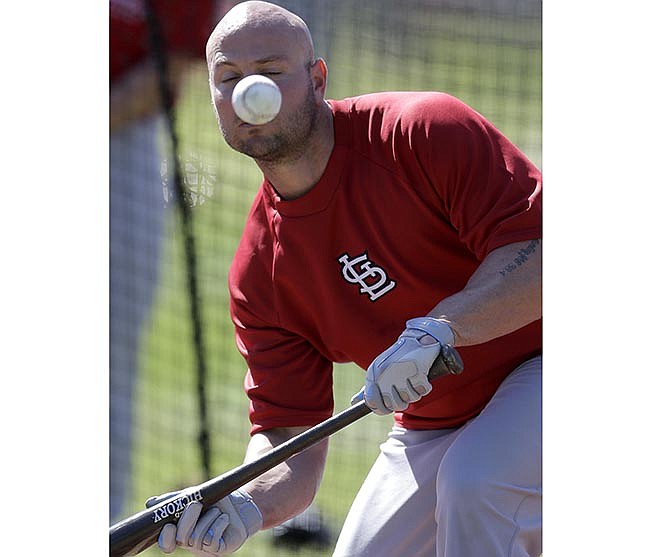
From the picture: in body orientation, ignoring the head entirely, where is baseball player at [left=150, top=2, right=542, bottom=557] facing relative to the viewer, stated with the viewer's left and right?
facing the viewer and to the left of the viewer

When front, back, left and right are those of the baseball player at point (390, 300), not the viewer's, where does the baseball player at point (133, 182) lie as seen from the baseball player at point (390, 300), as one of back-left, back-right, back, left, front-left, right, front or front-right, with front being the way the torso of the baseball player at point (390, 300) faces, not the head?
right
